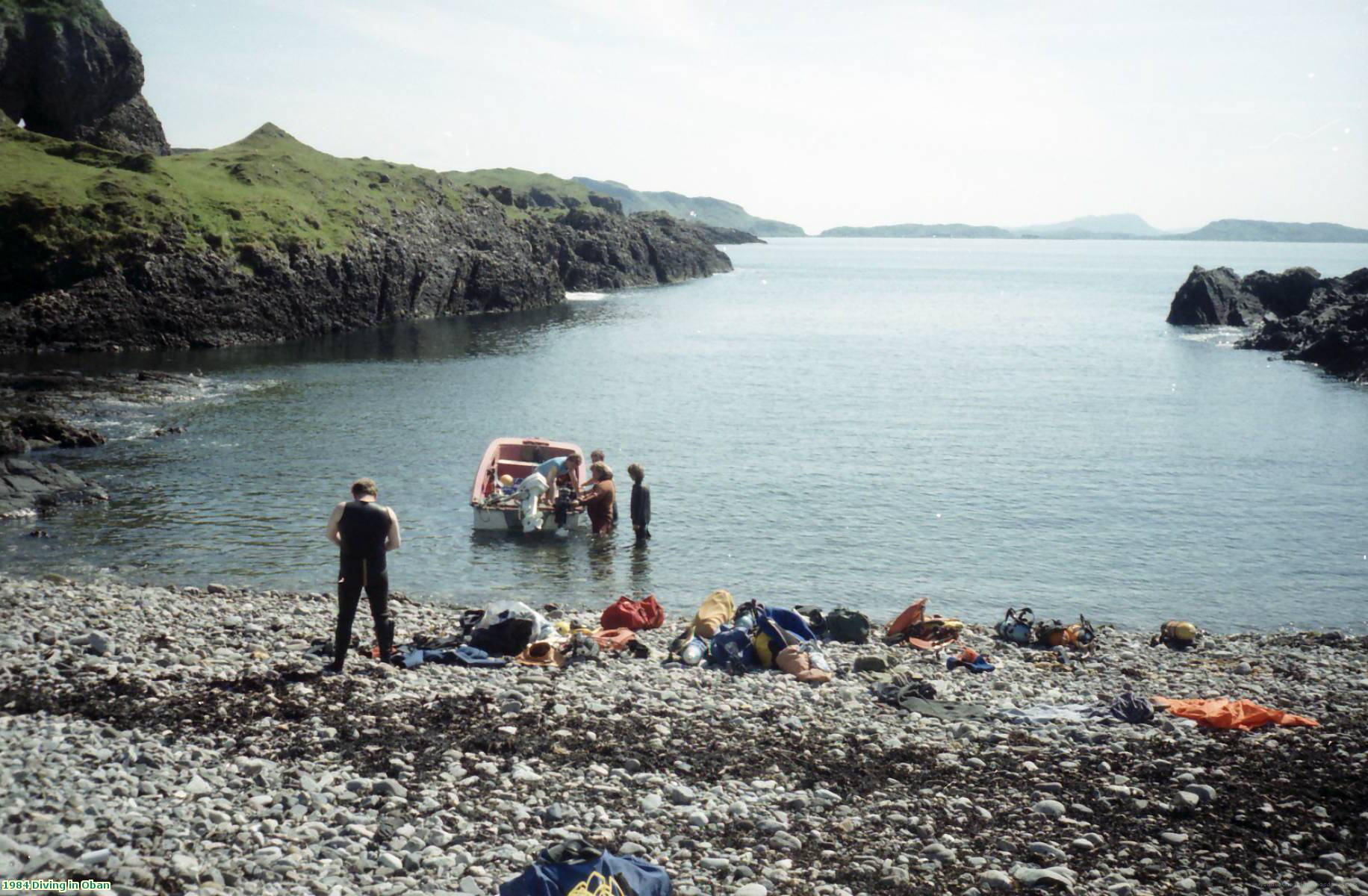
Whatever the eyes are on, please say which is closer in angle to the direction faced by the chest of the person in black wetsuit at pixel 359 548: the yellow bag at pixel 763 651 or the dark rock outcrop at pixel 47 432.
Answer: the dark rock outcrop

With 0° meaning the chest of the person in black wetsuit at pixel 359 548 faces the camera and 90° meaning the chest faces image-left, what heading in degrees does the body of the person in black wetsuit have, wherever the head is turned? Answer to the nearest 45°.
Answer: approximately 180°

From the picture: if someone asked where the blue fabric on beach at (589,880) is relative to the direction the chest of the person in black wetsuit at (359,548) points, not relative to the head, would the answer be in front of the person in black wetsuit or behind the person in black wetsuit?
behind

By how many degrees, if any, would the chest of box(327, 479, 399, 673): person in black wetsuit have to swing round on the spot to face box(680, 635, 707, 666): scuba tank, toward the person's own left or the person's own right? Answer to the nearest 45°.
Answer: approximately 90° to the person's own right

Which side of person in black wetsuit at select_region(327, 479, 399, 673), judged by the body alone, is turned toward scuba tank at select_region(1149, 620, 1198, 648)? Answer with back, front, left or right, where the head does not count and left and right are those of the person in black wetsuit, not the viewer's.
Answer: right

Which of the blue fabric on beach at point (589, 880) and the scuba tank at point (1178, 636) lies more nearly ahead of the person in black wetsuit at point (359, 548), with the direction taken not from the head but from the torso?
the scuba tank

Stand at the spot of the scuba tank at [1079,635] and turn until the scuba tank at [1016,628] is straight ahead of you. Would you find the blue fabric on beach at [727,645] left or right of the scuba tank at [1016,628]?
left

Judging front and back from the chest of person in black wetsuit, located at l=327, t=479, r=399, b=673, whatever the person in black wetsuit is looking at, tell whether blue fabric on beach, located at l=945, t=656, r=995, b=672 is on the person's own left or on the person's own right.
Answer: on the person's own right

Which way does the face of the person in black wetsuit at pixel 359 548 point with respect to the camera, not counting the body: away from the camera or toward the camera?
away from the camera
